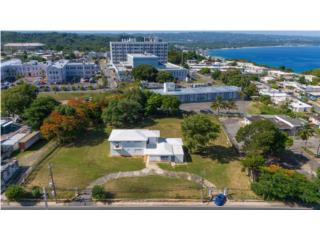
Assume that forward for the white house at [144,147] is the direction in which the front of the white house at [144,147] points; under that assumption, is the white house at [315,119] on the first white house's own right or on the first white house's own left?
on the first white house's own left

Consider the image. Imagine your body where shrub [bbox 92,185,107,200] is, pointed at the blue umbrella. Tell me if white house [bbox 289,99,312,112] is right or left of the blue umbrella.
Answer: left

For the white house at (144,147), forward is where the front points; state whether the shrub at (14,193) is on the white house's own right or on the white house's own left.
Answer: on the white house's own right

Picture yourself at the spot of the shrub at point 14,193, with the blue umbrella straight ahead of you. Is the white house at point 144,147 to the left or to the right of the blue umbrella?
left

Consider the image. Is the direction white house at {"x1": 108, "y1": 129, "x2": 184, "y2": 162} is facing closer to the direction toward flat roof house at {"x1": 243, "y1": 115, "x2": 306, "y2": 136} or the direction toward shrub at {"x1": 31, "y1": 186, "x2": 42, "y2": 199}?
the shrub

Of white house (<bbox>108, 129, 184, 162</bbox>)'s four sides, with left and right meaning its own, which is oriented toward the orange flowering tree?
right

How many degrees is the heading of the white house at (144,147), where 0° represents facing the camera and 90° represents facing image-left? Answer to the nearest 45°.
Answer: approximately 0°

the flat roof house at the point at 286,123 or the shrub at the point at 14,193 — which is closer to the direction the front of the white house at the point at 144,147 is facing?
the shrub

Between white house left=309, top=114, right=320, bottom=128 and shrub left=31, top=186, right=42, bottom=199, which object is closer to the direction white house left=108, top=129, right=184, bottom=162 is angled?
the shrub

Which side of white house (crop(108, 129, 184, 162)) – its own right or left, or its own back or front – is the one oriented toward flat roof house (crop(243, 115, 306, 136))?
left

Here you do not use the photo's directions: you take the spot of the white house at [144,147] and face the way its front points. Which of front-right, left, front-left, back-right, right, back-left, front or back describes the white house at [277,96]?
back-left
